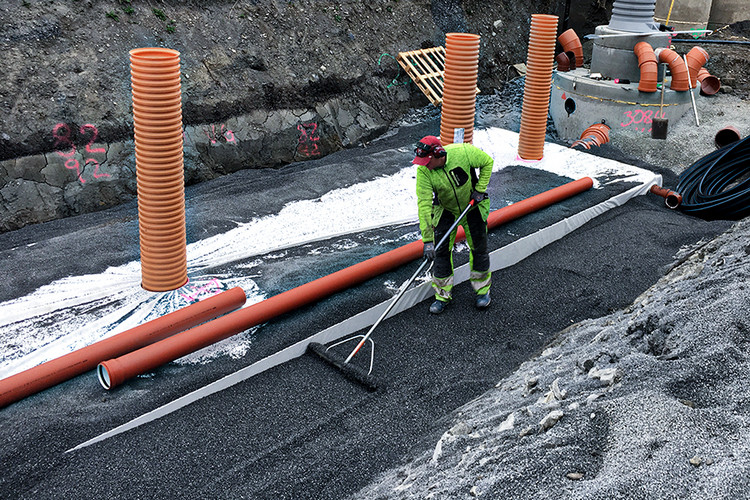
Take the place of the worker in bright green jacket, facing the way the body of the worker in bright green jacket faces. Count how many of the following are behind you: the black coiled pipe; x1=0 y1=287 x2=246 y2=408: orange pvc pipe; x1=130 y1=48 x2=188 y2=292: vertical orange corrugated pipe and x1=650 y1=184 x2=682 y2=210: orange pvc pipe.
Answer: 2

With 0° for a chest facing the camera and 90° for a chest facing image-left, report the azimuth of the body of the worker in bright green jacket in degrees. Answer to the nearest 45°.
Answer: approximately 45°

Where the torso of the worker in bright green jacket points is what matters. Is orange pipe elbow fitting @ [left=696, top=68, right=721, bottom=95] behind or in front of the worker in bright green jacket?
behind

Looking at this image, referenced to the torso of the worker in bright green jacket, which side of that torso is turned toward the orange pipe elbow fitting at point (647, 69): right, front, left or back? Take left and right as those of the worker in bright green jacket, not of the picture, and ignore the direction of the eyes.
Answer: back

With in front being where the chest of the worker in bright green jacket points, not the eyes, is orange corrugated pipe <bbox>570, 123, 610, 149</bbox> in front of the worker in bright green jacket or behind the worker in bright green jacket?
behind

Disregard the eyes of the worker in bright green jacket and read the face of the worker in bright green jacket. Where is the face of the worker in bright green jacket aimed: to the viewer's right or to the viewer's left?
to the viewer's left

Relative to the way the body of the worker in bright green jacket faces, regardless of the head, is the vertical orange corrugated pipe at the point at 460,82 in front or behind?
behind

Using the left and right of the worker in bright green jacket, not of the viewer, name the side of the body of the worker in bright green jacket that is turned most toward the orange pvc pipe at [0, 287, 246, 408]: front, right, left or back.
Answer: right

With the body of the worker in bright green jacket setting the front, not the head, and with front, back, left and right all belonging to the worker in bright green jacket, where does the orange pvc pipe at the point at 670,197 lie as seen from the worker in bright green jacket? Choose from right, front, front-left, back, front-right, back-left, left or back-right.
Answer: back

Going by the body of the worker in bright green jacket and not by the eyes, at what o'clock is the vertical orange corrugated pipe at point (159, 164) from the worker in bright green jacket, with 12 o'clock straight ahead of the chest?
The vertical orange corrugated pipe is roughly at 1 o'clock from the worker in bright green jacket.

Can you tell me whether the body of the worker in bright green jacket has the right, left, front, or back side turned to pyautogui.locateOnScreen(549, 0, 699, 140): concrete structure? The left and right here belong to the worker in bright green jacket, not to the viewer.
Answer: back
